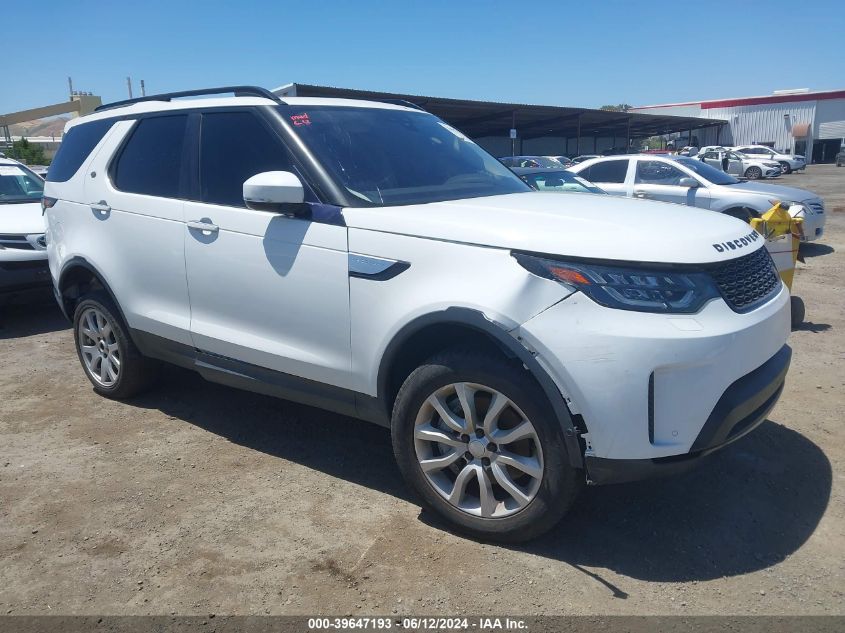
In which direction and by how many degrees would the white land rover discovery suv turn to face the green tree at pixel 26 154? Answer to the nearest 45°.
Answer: approximately 180°

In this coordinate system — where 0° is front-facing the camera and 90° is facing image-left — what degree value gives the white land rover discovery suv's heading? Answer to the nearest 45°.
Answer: approximately 315°

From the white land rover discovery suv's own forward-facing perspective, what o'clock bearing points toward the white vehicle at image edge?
The white vehicle at image edge is roughly at 6 o'clock from the white land rover discovery suv.

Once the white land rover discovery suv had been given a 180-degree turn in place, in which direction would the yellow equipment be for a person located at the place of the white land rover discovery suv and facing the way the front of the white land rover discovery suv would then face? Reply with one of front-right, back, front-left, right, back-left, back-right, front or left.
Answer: right

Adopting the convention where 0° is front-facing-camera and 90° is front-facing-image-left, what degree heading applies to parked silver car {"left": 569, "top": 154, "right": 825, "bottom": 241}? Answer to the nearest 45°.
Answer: approximately 315°

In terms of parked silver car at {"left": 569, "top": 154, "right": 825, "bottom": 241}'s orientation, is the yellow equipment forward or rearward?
forward

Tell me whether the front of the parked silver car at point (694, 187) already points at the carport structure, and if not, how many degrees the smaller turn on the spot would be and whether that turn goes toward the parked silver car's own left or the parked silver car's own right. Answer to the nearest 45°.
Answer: approximately 135° to the parked silver car's own left

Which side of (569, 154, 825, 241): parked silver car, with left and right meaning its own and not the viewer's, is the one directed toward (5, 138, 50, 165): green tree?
back

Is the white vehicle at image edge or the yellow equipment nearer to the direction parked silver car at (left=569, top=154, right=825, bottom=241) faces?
the yellow equipment
